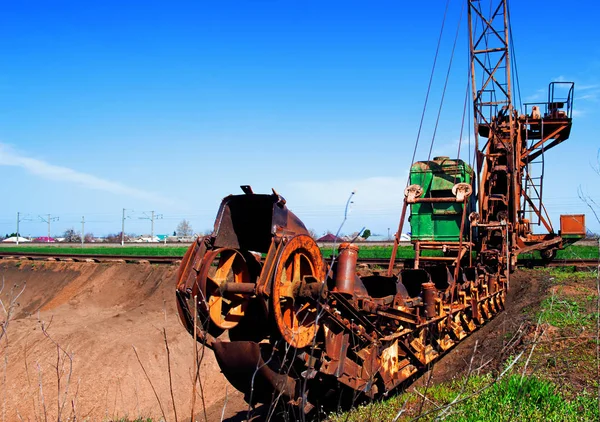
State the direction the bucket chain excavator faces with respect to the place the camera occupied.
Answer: facing the viewer and to the left of the viewer
